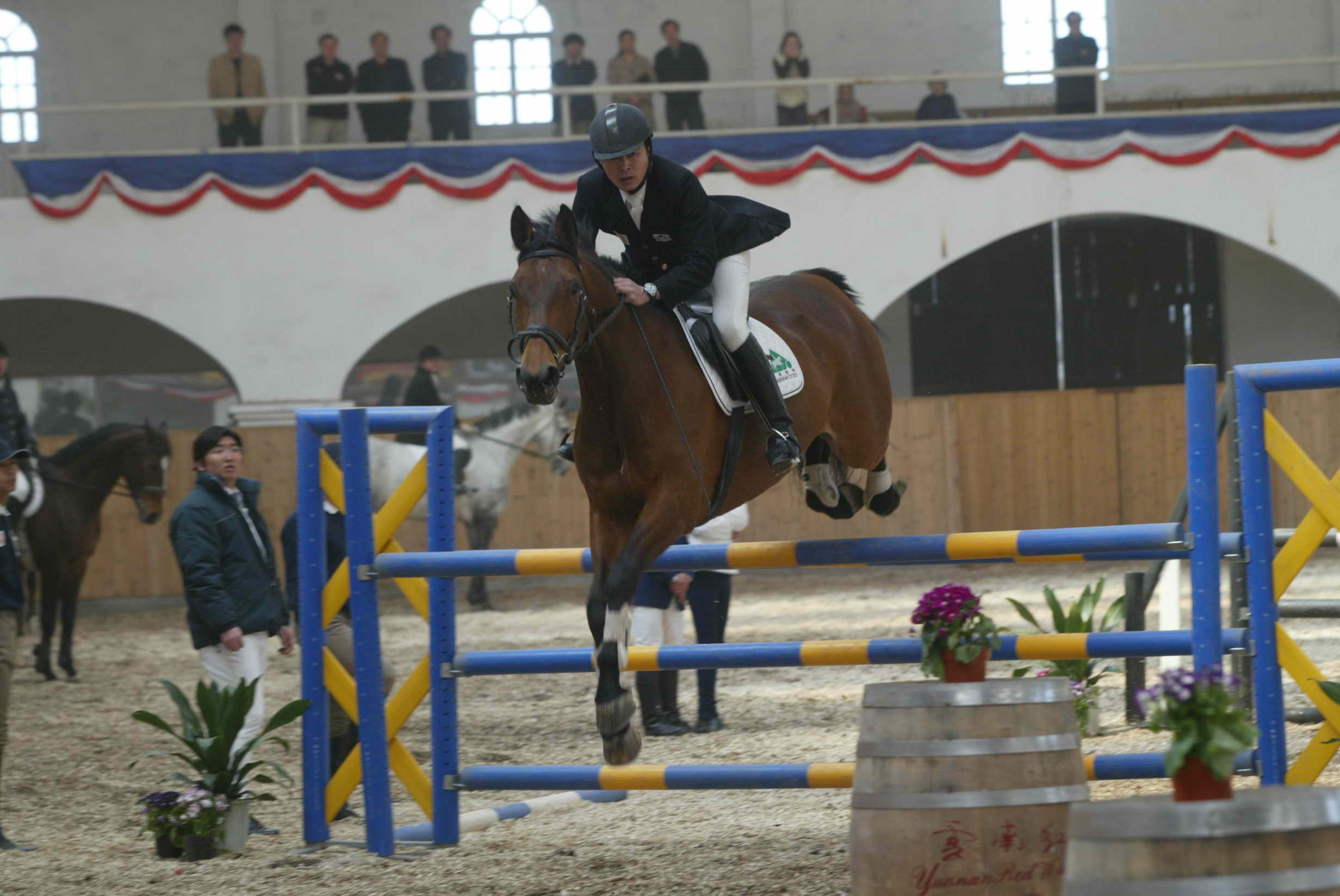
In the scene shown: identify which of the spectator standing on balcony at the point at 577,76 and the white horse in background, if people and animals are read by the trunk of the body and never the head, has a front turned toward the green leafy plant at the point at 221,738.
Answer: the spectator standing on balcony

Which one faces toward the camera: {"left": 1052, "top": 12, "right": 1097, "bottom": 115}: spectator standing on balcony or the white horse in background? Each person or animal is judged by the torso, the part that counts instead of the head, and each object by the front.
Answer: the spectator standing on balcony

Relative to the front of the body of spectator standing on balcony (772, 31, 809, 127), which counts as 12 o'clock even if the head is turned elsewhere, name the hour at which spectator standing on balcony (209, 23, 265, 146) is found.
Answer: spectator standing on balcony (209, 23, 265, 146) is roughly at 3 o'clock from spectator standing on balcony (772, 31, 809, 127).

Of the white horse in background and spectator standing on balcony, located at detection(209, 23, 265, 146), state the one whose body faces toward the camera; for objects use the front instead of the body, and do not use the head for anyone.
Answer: the spectator standing on balcony

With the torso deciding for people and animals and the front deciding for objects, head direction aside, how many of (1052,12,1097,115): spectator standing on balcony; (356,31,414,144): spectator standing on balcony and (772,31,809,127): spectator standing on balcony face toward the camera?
3

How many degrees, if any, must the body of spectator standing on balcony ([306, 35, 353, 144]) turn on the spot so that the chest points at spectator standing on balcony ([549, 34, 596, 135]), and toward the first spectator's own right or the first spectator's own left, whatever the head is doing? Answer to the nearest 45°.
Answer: approximately 90° to the first spectator's own left

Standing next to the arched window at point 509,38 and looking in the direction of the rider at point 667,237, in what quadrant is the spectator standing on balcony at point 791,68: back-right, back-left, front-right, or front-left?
front-left

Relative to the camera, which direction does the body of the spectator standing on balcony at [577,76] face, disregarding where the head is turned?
toward the camera

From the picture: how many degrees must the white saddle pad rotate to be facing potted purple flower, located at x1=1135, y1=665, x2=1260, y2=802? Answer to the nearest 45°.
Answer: approximately 45° to its left

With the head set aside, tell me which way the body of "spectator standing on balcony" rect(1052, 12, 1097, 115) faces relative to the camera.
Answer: toward the camera

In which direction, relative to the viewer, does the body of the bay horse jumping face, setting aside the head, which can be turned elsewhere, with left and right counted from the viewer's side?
facing the viewer and to the left of the viewer

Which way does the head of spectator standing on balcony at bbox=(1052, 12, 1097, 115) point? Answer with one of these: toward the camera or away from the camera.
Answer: toward the camera

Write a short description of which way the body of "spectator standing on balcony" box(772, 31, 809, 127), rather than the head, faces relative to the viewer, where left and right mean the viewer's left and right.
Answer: facing the viewer

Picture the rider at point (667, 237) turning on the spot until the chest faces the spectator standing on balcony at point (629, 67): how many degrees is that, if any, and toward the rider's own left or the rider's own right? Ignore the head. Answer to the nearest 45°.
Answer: approximately 135° to the rider's own right

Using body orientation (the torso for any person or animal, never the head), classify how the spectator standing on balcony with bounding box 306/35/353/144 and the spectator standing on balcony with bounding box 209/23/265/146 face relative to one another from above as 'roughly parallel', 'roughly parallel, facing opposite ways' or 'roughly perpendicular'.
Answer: roughly parallel

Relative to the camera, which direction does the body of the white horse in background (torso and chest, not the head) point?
to the viewer's right
